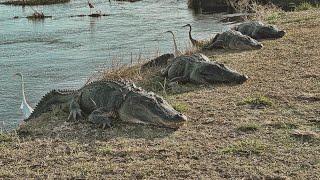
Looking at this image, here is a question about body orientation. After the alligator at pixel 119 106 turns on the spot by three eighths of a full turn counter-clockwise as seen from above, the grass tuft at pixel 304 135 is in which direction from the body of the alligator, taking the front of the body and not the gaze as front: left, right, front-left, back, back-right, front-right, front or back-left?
back-right

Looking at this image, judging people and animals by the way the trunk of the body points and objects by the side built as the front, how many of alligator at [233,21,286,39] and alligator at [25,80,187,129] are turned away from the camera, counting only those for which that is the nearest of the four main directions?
0

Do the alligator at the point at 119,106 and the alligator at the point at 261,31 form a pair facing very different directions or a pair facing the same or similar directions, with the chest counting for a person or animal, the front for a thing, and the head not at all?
same or similar directions

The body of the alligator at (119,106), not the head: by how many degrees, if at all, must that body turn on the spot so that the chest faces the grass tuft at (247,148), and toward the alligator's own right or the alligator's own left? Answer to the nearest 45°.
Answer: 0° — it already faces it

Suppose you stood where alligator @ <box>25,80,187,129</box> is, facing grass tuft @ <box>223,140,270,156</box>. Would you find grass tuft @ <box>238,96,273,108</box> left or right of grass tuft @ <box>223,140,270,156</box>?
left

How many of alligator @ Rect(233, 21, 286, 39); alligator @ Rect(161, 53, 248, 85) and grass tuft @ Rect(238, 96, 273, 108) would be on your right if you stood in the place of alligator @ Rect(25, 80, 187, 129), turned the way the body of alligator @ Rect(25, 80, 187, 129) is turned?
0

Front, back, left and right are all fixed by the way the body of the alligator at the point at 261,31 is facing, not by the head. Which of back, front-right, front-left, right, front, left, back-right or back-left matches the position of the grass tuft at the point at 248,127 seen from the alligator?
right

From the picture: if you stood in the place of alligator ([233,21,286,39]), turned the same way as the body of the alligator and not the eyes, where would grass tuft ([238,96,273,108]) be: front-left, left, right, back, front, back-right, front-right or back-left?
right

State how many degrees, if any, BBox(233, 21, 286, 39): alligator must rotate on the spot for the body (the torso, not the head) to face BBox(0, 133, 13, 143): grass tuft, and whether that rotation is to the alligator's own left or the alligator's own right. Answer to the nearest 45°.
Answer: approximately 90° to the alligator's own right

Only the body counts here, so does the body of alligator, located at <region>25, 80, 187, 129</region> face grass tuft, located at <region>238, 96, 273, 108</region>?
no

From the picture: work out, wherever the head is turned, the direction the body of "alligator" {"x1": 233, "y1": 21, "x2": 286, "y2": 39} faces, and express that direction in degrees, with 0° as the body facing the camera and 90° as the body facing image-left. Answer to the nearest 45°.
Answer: approximately 270°

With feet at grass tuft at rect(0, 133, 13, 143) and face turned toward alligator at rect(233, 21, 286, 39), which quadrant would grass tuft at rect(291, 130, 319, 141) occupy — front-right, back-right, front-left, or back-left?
front-right

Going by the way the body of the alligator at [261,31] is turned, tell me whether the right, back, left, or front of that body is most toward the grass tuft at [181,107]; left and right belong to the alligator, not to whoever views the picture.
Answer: right

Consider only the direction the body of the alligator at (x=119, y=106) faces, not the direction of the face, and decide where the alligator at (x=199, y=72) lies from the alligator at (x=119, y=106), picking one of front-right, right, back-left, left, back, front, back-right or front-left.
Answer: left

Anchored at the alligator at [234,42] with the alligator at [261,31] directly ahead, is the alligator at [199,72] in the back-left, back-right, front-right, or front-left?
back-right

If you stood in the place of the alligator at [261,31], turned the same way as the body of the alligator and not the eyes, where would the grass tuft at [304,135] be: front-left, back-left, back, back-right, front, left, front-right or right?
right

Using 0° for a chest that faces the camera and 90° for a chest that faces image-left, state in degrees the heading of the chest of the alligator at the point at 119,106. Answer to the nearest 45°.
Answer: approximately 315°

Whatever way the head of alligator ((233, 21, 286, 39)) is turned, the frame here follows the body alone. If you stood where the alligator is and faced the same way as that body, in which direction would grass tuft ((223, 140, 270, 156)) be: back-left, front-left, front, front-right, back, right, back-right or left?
right

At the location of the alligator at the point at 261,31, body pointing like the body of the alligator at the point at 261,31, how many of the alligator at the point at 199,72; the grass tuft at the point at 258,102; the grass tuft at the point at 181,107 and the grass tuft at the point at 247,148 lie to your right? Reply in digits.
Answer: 4

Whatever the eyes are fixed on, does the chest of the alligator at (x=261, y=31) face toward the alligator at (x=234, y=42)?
no
